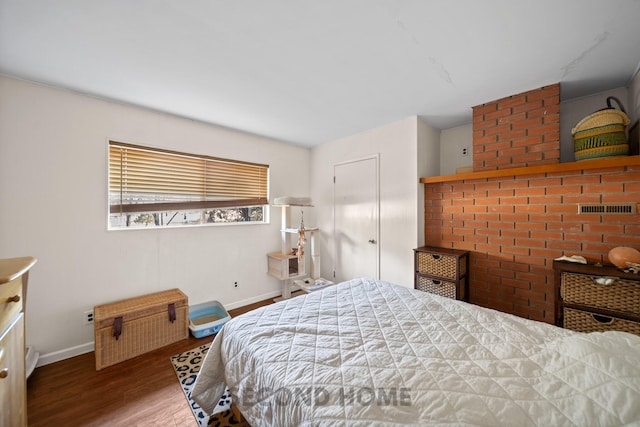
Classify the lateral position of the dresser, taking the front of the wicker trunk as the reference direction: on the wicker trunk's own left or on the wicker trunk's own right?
on the wicker trunk's own right

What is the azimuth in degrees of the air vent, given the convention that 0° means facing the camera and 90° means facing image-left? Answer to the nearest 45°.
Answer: approximately 0°

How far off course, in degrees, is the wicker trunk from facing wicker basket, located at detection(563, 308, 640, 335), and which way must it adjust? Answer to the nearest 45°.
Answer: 0° — it already faces it

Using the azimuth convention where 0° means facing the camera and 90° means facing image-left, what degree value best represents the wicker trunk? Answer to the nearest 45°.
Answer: approximately 315°

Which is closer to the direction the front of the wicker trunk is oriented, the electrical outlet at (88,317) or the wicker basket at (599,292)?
the wicker basket
